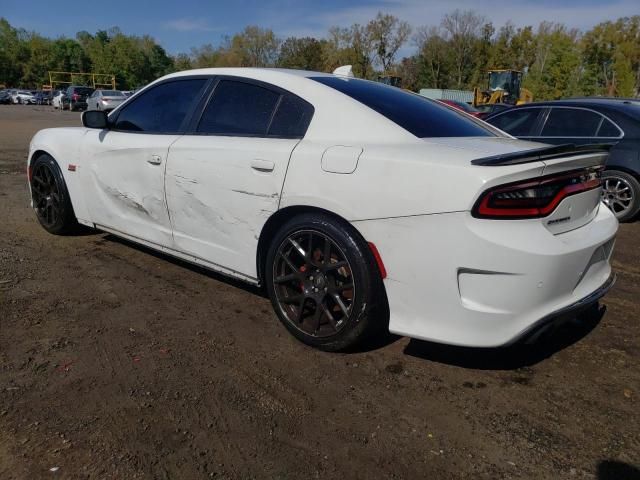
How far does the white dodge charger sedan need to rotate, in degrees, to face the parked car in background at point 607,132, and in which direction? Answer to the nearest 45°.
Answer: approximately 90° to its right

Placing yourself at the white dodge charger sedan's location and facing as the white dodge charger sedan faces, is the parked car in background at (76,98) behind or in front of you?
in front

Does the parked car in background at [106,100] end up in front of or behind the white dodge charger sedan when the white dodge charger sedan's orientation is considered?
in front

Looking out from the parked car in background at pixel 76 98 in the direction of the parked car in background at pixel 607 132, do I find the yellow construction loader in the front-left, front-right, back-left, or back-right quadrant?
front-left

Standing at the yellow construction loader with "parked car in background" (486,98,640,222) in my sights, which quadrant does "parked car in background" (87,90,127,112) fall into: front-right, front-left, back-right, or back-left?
front-right

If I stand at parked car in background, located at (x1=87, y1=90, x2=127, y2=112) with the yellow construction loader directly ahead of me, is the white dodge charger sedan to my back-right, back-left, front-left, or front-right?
front-right

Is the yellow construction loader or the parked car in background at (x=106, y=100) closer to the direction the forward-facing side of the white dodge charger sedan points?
the parked car in background

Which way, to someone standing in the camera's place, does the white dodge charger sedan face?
facing away from the viewer and to the left of the viewer

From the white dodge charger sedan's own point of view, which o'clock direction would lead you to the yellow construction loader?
The yellow construction loader is roughly at 2 o'clock from the white dodge charger sedan.
